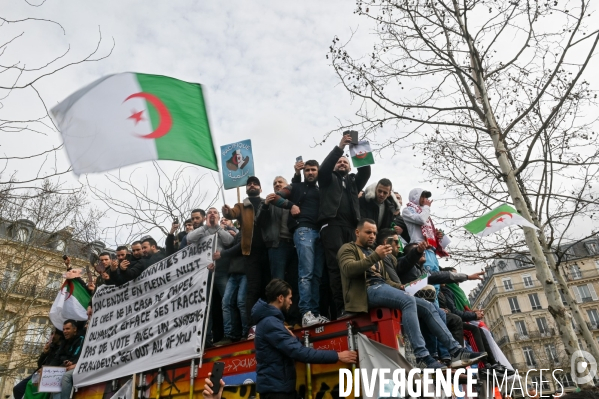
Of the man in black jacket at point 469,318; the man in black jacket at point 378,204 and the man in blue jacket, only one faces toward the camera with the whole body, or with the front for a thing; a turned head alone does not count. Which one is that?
the man in black jacket at point 378,204

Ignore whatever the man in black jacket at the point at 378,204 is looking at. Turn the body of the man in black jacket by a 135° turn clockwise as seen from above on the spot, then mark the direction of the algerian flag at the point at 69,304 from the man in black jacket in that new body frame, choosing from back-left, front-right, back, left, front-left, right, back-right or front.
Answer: front-left

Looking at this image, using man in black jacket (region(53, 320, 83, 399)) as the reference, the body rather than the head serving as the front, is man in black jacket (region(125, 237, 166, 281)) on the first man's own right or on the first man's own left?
on the first man's own left

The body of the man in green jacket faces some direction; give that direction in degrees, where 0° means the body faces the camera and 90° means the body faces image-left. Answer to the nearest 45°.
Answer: approximately 315°

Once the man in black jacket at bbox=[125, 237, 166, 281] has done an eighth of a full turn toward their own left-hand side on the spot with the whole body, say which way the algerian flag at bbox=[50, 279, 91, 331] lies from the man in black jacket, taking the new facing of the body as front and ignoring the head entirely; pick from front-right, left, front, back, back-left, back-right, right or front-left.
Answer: back-right

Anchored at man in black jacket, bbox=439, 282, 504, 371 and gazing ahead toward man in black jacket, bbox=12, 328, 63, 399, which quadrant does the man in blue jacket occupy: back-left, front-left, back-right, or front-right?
front-left

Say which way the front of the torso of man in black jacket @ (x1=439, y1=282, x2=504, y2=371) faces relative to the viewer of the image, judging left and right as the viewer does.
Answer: facing to the right of the viewer

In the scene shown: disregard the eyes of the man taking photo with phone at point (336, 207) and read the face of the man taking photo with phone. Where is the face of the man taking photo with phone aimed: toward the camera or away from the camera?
toward the camera

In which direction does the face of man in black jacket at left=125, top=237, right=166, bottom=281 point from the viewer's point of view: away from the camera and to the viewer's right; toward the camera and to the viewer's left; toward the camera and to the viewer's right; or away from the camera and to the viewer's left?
toward the camera and to the viewer's left

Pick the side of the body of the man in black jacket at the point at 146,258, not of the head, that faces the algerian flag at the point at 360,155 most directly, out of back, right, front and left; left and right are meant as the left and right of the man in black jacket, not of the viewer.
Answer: left

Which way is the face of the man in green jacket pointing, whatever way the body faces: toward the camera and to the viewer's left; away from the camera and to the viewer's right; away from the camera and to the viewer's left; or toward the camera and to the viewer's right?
toward the camera and to the viewer's right

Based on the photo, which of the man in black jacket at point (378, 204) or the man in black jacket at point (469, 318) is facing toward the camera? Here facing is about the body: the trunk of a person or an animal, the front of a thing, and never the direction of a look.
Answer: the man in black jacket at point (378, 204)

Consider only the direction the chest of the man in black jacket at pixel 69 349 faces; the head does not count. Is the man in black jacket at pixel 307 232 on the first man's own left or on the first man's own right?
on the first man's own left

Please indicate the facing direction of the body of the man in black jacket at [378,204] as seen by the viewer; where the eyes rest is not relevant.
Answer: toward the camera

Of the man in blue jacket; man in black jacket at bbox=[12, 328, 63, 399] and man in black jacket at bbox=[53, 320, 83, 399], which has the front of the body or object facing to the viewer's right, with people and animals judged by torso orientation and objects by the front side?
the man in blue jacket

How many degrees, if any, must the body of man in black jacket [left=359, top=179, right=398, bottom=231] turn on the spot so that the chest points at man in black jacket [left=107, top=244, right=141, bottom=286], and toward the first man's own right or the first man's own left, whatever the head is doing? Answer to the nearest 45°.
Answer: approximately 90° to the first man's own right

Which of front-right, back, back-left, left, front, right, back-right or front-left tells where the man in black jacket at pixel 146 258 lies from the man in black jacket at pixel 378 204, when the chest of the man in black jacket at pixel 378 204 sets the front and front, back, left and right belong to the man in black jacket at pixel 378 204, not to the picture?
right

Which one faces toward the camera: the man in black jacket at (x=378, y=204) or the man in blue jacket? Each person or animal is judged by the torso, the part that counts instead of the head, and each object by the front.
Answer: the man in black jacket
